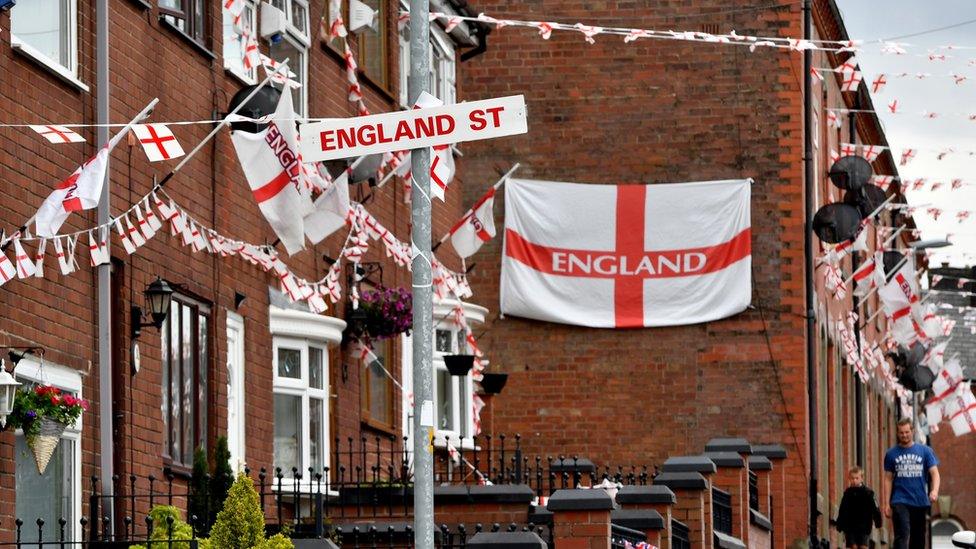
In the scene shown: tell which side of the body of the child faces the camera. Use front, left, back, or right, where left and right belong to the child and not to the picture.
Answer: front

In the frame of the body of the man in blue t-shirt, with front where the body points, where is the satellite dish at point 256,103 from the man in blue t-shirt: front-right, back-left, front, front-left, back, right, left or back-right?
front-right

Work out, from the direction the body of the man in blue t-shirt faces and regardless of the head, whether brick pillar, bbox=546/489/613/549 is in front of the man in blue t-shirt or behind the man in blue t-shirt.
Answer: in front

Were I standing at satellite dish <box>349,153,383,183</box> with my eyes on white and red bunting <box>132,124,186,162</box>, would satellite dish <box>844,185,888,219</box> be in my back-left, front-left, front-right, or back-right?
back-left

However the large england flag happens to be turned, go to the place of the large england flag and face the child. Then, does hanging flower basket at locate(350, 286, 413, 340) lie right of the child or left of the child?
right

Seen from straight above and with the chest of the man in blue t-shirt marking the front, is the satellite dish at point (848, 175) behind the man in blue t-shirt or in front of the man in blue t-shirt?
behind

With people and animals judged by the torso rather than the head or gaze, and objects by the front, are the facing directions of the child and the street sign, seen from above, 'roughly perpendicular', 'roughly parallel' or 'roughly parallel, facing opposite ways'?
roughly parallel

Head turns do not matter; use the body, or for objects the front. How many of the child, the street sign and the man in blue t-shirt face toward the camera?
3

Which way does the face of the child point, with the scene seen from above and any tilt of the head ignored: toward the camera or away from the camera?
toward the camera

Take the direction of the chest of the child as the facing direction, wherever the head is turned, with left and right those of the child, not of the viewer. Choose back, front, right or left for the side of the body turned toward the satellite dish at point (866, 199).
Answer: back

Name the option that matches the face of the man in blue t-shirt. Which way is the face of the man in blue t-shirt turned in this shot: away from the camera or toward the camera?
toward the camera

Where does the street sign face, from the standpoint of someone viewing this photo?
facing the viewer

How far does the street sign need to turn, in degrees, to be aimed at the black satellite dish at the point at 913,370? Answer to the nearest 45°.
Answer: approximately 180°

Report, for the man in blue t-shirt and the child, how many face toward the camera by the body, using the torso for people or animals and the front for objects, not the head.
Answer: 2
